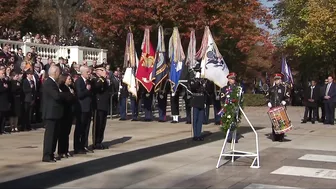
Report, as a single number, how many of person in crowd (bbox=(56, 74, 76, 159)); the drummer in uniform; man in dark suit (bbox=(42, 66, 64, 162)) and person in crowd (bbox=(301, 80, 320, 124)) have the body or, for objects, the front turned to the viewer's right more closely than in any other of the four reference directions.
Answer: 2

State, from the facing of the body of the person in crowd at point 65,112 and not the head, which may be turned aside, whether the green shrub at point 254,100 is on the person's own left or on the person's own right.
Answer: on the person's own left

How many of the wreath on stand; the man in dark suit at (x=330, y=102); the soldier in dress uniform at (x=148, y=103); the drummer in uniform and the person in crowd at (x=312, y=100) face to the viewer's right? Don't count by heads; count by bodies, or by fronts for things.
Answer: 0

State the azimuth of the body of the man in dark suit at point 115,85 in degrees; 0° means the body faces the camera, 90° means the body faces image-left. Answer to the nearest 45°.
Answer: approximately 315°

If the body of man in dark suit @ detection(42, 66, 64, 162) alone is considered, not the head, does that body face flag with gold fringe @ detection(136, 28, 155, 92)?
no

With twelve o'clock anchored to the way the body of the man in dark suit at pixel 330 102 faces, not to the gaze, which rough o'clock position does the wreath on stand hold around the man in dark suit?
The wreath on stand is roughly at 11 o'clock from the man in dark suit.

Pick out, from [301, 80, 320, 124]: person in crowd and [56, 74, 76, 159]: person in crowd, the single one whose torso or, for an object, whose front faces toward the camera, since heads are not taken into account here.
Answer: [301, 80, 320, 124]: person in crowd

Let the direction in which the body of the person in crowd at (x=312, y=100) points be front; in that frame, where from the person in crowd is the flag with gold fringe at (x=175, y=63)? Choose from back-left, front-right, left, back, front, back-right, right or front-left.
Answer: front-right

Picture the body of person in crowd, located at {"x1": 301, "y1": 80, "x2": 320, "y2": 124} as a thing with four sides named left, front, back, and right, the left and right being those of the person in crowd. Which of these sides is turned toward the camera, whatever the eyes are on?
front

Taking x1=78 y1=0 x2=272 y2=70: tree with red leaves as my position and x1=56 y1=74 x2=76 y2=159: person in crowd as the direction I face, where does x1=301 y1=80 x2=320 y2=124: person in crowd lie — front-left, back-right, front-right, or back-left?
front-left

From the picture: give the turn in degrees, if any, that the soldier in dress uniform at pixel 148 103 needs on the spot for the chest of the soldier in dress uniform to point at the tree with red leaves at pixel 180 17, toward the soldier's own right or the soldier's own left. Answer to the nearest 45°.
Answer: approximately 180°

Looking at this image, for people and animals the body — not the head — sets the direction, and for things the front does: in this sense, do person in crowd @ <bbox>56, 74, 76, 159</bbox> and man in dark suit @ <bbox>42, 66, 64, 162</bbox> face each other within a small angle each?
no

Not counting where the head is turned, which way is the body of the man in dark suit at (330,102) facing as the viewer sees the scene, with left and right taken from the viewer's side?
facing the viewer and to the left of the viewer

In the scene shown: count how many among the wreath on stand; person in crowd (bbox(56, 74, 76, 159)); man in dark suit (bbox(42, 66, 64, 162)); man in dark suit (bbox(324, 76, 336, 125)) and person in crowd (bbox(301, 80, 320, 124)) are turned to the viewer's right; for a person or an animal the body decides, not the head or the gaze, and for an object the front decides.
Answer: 2

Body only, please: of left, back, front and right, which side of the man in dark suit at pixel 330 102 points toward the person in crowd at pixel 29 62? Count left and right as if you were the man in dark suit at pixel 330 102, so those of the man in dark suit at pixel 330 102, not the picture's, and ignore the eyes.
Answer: front

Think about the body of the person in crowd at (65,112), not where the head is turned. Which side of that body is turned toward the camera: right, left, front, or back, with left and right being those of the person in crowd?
right

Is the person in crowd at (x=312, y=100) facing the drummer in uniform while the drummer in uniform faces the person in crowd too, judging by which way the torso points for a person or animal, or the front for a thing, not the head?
no
